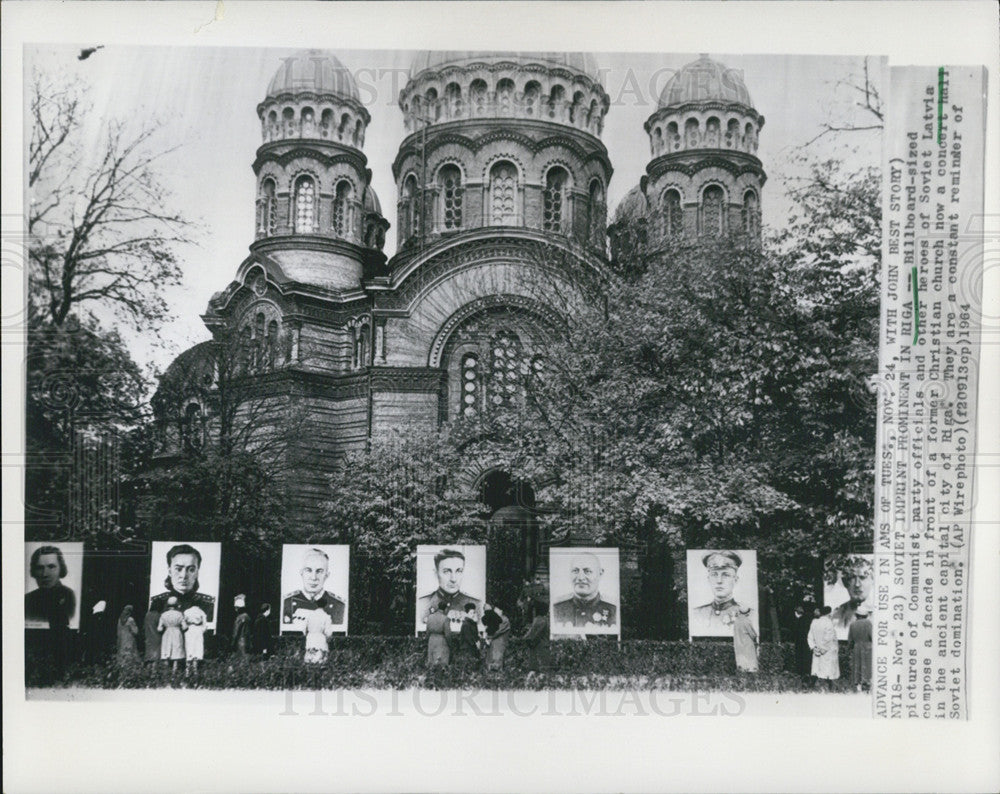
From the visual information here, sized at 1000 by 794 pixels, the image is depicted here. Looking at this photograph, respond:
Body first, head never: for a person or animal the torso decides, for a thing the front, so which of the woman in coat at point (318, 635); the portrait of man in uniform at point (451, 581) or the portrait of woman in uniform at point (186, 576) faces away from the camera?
the woman in coat

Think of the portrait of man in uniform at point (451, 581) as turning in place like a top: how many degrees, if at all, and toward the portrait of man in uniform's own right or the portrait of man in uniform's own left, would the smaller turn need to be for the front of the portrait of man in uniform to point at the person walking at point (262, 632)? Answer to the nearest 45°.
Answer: approximately 90° to the portrait of man in uniform's own right

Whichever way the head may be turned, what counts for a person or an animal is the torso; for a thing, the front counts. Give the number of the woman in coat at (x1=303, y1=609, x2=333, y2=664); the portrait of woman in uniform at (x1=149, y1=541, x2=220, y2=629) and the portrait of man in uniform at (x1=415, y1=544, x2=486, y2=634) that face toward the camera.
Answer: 2

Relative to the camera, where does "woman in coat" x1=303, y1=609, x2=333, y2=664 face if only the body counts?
away from the camera

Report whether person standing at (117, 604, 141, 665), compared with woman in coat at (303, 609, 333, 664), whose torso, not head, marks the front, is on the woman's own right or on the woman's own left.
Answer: on the woman's own left

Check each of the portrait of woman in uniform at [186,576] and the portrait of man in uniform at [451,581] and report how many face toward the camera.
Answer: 2
